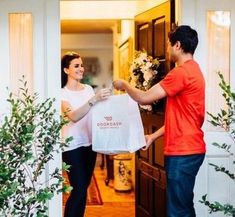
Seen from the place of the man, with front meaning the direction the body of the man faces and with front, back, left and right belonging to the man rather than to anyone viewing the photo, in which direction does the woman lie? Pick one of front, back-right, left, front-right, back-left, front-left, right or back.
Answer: front-right

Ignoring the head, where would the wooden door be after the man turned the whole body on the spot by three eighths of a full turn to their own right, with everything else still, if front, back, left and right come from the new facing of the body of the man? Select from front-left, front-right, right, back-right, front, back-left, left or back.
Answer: front-left

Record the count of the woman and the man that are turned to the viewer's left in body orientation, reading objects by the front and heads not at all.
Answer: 1

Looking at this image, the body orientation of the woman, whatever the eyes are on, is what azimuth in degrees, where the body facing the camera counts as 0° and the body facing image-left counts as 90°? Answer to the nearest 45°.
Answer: approximately 315°

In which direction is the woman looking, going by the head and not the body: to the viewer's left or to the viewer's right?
to the viewer's right

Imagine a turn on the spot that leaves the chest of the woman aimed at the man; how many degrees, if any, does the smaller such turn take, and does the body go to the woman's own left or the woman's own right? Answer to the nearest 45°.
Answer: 0° — they already face them

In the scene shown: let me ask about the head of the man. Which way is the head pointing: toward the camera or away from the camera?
away from the camera

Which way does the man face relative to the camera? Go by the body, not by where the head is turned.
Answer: to the viewer's left

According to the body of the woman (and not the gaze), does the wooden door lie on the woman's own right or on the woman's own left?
on the woman's own left
